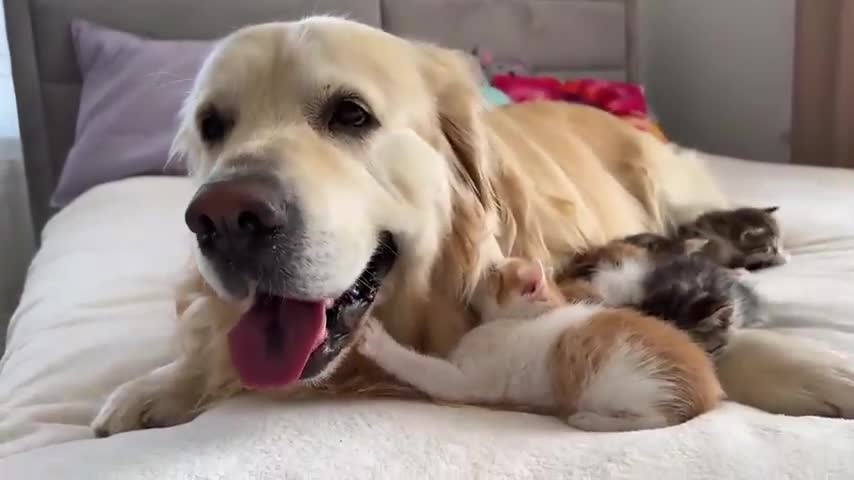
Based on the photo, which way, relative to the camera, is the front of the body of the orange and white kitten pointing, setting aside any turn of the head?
to the viewer's left

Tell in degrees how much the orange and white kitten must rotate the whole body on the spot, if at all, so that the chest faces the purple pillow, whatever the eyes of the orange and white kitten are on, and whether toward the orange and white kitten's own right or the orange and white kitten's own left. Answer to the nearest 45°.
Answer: approximately 45° to the orange and white kitten's own right

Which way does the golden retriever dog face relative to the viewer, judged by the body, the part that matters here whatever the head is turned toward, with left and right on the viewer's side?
facing the viewer and to the left of the viewer

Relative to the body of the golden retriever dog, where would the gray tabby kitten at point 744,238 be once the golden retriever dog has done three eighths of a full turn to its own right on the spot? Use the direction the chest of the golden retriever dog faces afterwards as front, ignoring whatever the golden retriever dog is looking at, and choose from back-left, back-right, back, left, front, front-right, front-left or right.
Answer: front-right

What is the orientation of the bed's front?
toward the camera

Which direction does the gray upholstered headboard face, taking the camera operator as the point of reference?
facing the viewer
